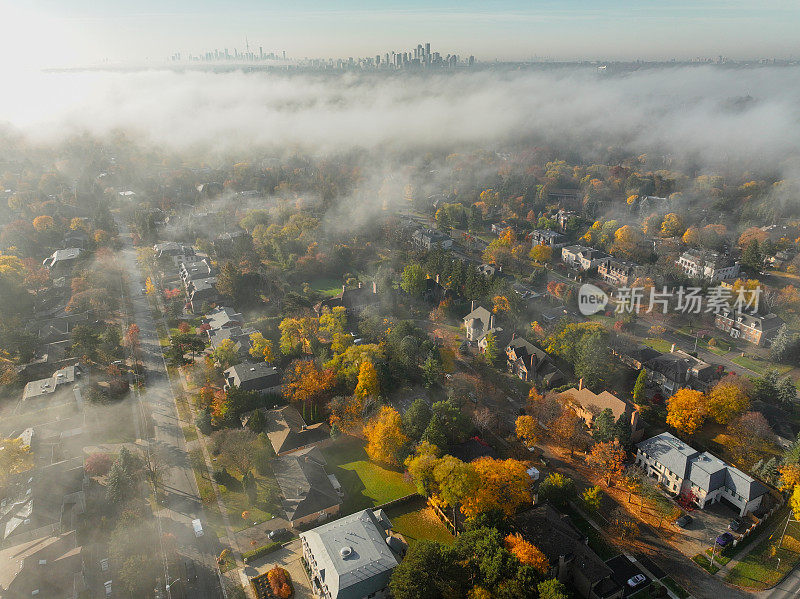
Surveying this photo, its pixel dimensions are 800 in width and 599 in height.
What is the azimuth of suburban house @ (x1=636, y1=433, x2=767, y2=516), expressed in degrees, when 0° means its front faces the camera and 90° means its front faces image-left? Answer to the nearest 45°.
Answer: approximately 45°

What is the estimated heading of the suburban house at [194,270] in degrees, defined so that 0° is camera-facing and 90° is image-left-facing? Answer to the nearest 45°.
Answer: approximately 90°

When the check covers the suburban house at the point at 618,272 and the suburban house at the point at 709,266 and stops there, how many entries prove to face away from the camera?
0

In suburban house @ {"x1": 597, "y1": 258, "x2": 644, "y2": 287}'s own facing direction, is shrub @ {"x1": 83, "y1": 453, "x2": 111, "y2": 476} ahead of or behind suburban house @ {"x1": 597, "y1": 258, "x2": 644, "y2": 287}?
ahead

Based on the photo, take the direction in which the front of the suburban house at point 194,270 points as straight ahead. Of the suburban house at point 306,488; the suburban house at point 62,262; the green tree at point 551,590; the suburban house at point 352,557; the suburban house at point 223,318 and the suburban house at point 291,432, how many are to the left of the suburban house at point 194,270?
5

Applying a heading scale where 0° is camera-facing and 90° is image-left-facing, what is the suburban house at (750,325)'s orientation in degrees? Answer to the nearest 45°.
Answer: approximately 45°

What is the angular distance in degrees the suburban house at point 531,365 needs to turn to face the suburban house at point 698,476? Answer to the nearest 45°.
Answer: approximately 90° to its left
